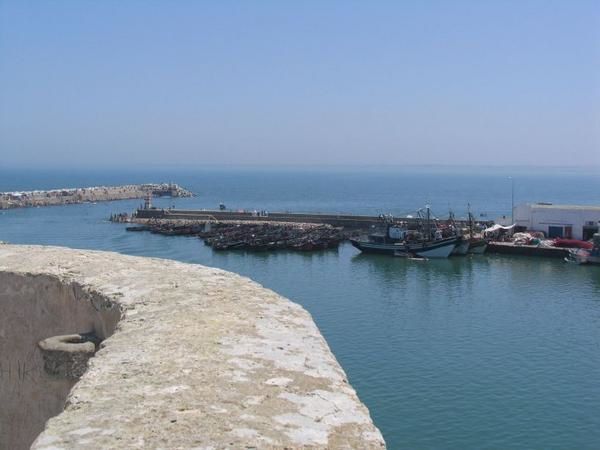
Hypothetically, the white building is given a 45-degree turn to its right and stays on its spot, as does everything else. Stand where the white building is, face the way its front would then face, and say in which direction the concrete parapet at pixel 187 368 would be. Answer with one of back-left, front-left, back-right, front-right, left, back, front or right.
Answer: front-left

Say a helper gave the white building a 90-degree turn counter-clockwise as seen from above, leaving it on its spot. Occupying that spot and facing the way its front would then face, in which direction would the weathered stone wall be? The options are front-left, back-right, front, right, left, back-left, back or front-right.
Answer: right

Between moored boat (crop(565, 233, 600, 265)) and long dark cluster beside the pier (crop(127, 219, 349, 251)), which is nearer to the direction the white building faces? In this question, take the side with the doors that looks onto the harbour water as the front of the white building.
the moored boat

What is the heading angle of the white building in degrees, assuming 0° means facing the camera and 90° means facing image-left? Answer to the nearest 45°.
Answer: approximately 0°

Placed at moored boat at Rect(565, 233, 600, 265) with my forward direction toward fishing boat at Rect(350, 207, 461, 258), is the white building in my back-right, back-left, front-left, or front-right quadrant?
front-right

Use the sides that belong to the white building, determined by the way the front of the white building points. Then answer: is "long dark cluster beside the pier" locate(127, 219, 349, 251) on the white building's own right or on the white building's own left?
on the white building's own right

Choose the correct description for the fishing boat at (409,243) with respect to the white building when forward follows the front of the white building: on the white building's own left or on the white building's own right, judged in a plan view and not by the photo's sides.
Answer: on the white building's own right

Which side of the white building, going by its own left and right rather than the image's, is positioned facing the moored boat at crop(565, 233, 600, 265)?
front
